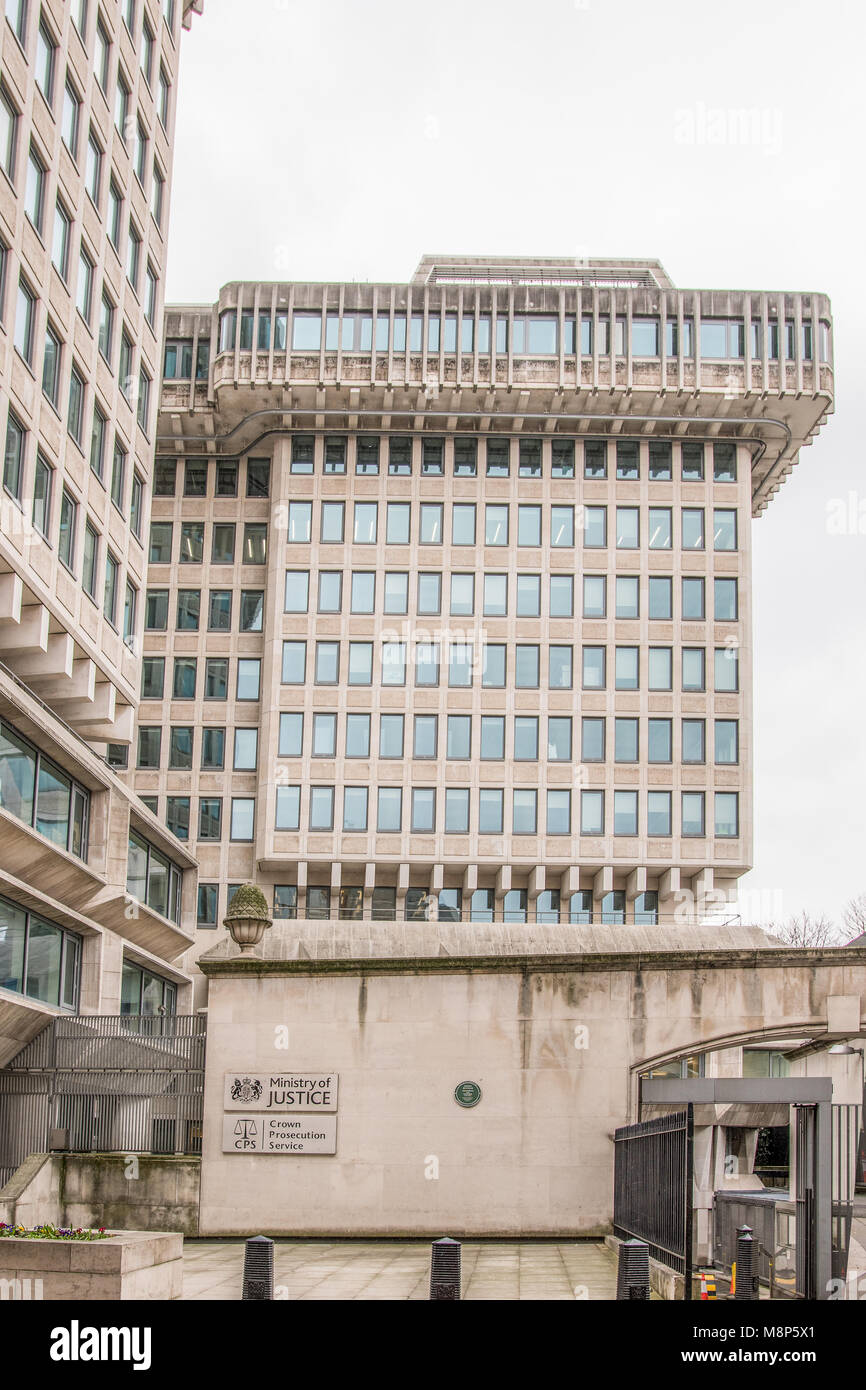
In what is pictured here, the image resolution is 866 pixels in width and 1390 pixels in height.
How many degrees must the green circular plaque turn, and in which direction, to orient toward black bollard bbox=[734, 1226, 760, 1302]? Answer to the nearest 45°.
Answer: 0° — it already faces it

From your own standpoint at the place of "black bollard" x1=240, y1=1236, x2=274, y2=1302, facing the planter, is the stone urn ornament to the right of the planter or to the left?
right

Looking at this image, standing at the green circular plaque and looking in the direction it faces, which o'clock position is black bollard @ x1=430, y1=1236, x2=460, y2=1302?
The black bollard is roughly at 12 o'clock from the green circular plaque.

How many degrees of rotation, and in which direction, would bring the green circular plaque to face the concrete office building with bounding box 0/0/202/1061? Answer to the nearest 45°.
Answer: approximately 135° to its right

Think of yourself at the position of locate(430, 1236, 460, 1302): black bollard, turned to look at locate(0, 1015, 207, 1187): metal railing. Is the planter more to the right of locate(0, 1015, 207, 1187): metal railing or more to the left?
left

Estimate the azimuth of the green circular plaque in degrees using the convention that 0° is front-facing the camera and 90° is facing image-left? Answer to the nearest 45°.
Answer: approximately 0°

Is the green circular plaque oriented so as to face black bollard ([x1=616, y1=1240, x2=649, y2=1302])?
yes

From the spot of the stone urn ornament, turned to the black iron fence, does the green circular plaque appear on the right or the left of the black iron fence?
left

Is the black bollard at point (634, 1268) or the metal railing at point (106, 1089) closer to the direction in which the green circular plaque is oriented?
the black bollard

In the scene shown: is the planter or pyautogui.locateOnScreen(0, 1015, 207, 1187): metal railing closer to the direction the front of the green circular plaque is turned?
the planter

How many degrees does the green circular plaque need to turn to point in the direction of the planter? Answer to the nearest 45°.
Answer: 0° — it already faces it

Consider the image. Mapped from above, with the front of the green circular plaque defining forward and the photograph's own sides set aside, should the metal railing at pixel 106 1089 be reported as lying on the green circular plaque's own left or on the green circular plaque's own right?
on the green circular plaque's own right
